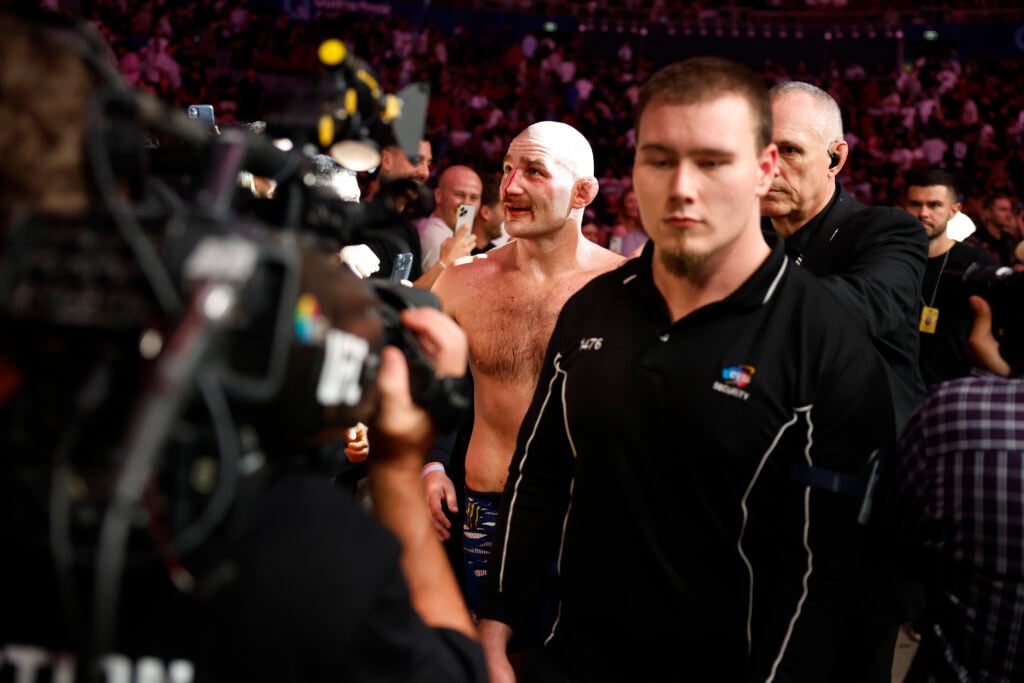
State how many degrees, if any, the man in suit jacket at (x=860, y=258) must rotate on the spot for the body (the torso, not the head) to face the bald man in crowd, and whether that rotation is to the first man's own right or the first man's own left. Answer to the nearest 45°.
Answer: approximately 90° to the first man's own right

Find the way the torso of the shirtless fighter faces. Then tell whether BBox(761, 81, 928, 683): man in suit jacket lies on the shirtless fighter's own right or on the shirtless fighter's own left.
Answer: on the shirtless fighter's own left

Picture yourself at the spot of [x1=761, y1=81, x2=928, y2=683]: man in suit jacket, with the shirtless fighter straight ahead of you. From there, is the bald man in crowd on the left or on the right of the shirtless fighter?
right

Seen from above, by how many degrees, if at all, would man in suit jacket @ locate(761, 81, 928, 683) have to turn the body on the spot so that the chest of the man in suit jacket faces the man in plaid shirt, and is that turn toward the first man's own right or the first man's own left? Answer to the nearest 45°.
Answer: approximately 45° to the first man's own left

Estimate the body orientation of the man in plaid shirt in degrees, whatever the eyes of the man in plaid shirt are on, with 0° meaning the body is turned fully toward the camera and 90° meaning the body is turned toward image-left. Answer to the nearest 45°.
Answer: approximately 180°
